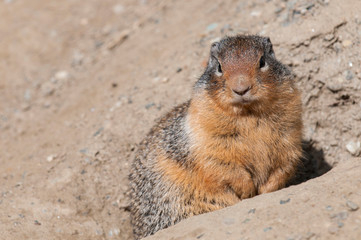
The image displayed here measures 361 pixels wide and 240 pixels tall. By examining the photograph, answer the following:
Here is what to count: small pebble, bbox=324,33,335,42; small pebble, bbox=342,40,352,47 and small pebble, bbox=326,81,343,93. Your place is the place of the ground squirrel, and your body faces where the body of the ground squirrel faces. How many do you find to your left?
3

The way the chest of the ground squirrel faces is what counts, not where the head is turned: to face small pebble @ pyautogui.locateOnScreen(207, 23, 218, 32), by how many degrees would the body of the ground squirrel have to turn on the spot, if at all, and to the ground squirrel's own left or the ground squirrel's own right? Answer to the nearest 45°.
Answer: approximately 135° to the ground squirrel's own left

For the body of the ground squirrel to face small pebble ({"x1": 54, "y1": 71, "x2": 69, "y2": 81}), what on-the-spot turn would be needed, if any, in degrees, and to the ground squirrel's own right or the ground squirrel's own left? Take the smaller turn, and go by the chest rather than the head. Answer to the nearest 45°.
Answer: approximately 180°

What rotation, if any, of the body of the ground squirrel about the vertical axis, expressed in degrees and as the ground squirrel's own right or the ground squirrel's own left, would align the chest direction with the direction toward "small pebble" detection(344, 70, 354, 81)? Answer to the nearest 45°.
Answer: approximately 90° to the ground squirrel's own left

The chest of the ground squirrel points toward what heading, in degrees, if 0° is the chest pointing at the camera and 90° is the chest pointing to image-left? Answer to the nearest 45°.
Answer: approximately 315°

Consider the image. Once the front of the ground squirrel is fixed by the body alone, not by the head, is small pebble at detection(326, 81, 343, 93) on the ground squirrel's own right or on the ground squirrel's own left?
on the ground squirrel's own left

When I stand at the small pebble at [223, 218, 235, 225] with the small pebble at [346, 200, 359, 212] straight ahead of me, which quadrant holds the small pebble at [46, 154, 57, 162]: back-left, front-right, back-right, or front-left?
back-left

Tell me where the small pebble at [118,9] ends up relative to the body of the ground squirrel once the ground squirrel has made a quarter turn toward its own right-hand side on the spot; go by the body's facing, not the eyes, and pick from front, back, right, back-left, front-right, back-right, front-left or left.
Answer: back-right

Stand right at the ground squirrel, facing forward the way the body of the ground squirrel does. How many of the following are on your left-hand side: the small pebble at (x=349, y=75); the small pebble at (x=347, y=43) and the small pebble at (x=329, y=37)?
3
